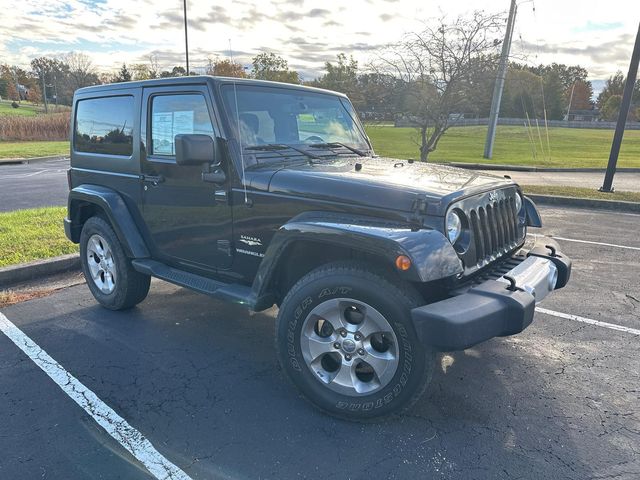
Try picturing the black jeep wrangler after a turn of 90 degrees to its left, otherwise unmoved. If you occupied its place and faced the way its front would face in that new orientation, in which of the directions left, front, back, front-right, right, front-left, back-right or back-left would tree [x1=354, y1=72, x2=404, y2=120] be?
front-left

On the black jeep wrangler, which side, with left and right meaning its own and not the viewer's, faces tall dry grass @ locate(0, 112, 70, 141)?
back

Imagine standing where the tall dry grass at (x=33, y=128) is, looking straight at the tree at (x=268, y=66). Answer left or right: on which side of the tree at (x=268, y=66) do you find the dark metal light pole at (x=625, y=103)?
right

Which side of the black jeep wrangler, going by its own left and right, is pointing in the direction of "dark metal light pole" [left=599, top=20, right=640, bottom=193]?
left

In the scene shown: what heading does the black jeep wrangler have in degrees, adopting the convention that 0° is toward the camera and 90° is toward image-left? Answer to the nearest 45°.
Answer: approximately 315°

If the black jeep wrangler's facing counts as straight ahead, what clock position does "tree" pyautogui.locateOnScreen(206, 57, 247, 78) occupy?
The tree is roughly at 7 o'clock from the black jeep wrangler.

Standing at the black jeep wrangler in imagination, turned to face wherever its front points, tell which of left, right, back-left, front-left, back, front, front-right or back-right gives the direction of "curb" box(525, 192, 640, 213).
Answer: left

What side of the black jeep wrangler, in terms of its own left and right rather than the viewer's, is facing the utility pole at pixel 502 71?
left

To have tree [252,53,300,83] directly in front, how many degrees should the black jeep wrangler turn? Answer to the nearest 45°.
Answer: approximately 135° to its left
